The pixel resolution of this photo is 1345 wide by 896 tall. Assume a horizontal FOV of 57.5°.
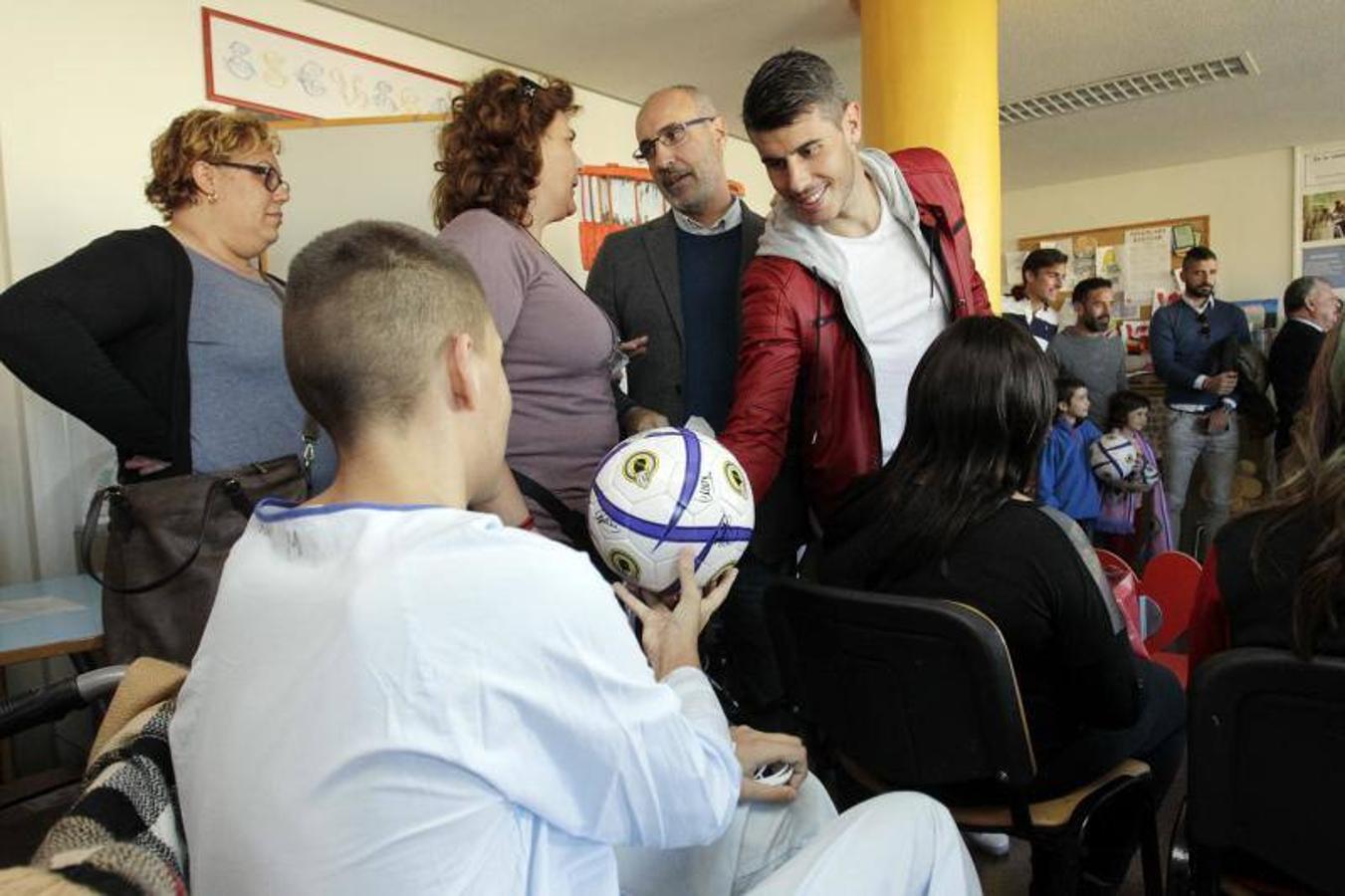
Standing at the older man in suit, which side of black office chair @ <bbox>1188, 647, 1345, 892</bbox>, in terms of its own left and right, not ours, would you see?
front

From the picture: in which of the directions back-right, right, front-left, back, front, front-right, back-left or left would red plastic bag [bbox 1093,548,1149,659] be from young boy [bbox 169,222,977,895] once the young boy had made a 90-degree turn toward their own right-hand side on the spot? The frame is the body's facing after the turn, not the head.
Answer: left

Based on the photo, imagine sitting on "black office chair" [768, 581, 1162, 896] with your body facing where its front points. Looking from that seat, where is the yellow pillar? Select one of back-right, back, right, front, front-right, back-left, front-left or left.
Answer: front-left

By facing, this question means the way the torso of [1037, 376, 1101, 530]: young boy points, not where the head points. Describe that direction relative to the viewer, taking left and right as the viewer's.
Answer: facing the viewer and to the right of the viewer

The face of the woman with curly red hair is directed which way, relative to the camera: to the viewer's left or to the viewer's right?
to the viewer's right

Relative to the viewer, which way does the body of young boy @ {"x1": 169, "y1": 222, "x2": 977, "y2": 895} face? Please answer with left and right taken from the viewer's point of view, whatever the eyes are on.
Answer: facing away from the viewer and to the right of the viewer

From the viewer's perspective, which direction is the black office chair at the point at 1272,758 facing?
away from the camera

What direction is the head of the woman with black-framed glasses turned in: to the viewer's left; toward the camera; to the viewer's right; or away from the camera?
to the viewer's right

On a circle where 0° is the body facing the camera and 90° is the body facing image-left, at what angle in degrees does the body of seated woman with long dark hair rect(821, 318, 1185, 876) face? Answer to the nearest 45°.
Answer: approximately 225°

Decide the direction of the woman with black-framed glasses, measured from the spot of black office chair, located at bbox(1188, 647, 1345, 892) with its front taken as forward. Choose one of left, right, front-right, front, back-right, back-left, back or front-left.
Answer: left
